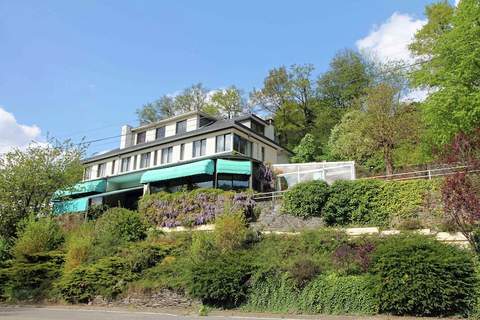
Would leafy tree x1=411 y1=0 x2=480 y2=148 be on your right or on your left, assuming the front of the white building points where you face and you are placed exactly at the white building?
on your left

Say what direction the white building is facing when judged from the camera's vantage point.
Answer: facing the viewer and to the left of the viewer

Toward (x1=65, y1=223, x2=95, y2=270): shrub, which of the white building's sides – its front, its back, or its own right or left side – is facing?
front

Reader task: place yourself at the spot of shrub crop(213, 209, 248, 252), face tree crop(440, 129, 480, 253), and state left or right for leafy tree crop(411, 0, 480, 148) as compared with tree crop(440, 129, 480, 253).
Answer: left

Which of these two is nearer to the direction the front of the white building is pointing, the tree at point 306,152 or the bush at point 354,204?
the bush

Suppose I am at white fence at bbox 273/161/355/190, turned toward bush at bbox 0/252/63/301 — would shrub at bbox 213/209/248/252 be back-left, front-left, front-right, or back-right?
front-left

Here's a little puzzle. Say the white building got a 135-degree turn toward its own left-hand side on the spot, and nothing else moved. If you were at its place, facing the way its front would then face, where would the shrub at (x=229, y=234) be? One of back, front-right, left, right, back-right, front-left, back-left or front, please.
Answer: right

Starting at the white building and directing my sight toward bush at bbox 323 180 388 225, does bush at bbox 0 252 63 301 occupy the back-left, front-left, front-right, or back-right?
front-right

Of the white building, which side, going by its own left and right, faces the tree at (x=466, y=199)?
left

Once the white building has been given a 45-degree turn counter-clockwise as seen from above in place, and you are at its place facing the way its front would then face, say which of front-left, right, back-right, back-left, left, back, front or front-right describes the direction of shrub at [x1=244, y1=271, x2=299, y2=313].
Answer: front

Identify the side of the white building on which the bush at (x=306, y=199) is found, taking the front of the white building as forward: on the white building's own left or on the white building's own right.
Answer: on the white building's own left

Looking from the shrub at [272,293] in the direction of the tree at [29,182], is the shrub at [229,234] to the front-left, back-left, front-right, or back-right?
front-right

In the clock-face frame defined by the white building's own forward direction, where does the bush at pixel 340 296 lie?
The bush is roughly at 10 o'clock from the white building.

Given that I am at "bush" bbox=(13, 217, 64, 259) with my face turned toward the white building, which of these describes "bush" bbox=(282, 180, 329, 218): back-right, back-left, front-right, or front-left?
front-right
